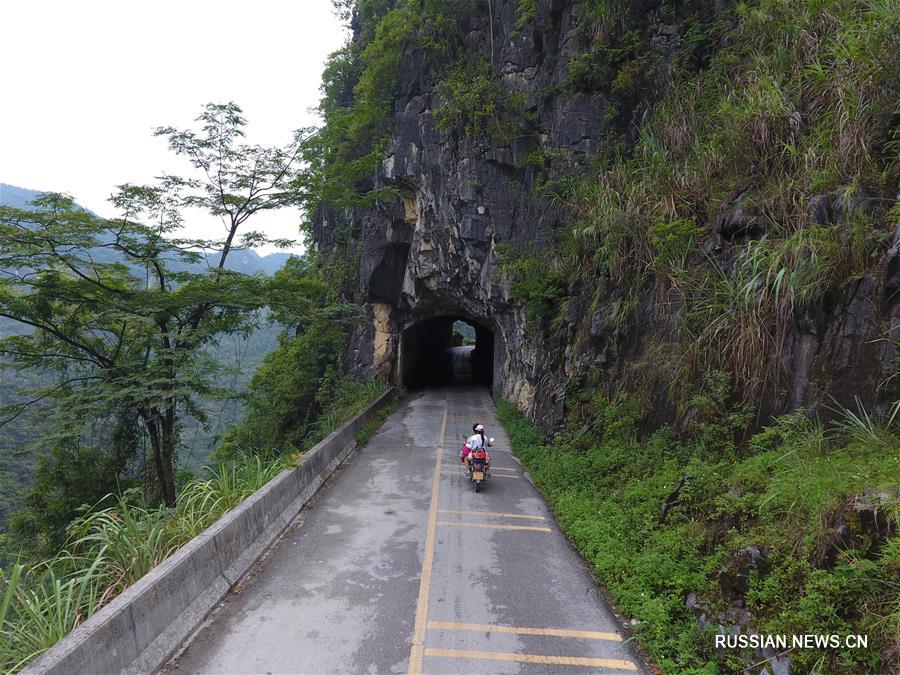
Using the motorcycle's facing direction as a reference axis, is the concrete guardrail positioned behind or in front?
behind

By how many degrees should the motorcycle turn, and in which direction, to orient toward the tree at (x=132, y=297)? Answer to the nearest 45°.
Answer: approximately 90° to its left

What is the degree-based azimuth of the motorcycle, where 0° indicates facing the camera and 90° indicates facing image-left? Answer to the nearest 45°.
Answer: approximately 180°

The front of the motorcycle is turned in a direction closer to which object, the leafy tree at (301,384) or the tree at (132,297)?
the leafy tree

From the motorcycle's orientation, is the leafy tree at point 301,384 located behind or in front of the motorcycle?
in front
